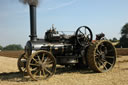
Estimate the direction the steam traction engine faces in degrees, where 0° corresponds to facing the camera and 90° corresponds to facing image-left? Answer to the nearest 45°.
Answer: approximately 45°
